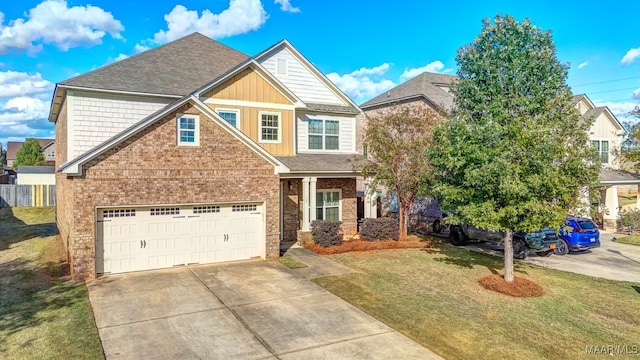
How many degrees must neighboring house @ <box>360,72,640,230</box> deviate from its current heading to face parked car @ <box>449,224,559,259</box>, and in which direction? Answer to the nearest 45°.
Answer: approximately 45° to its right

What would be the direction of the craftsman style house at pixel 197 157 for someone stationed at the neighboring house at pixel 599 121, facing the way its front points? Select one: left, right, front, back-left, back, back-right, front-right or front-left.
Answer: right

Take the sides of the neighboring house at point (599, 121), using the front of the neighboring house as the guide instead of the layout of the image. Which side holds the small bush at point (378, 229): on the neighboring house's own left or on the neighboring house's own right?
on the neighboring house's own right

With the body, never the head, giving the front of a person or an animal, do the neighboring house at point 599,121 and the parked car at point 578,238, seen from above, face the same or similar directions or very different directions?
very different directions

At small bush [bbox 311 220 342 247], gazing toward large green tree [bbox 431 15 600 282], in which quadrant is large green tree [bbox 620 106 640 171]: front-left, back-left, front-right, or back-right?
front-left

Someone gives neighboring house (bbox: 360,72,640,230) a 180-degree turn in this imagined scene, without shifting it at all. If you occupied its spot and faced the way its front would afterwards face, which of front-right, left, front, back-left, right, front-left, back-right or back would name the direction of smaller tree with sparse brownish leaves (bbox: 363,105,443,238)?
left

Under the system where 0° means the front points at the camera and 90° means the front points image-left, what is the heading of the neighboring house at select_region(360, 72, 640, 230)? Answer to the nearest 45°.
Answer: approximately 315°

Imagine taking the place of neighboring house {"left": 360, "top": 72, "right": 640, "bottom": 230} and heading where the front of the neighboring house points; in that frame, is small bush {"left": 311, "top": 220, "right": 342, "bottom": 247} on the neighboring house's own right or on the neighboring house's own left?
on the neighboring house's own right
